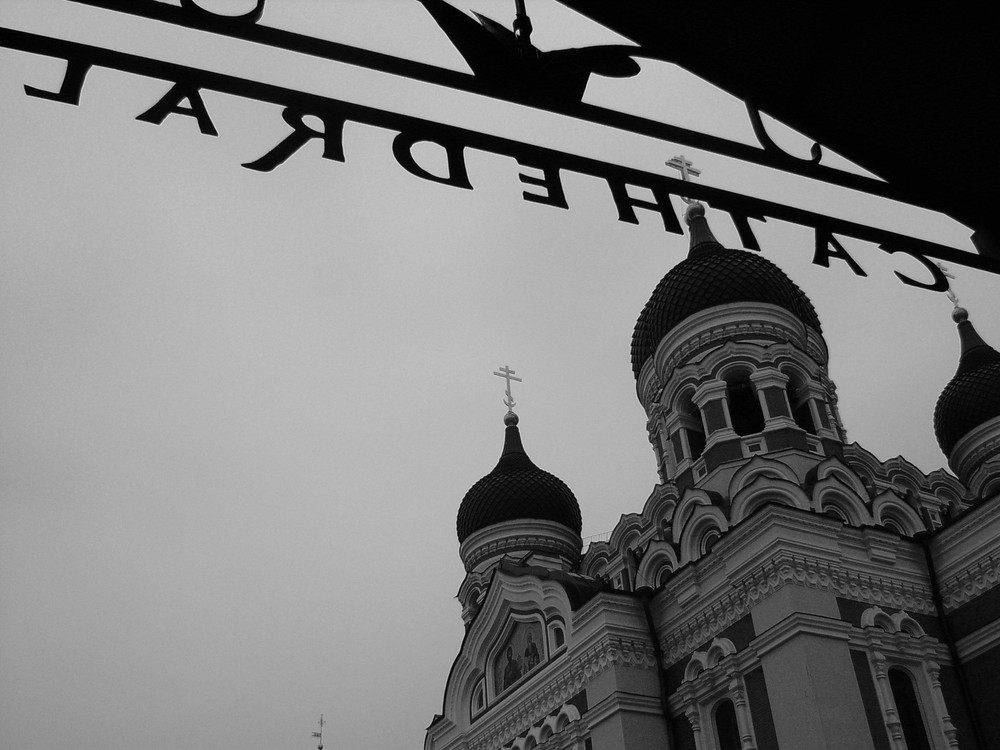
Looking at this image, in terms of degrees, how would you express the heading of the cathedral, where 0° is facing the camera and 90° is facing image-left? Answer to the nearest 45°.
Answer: approximately 45°
